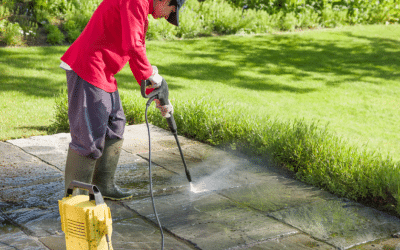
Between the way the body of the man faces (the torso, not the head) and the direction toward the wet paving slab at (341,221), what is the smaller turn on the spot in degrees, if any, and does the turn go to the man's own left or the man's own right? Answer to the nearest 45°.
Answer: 0° — they already face it

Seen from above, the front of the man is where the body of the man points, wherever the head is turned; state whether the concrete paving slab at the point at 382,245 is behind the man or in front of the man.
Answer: in front

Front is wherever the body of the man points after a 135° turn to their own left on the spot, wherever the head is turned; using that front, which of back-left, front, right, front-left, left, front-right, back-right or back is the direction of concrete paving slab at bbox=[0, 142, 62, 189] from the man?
front

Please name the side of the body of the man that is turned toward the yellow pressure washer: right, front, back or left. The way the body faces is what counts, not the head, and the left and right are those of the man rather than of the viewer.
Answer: right

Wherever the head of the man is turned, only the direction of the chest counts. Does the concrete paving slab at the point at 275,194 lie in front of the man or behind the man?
in front

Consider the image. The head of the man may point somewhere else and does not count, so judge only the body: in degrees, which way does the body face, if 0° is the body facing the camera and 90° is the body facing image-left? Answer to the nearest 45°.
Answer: approximately 270°

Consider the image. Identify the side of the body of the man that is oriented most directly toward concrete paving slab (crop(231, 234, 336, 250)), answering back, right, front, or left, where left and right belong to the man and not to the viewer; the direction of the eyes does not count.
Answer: front
